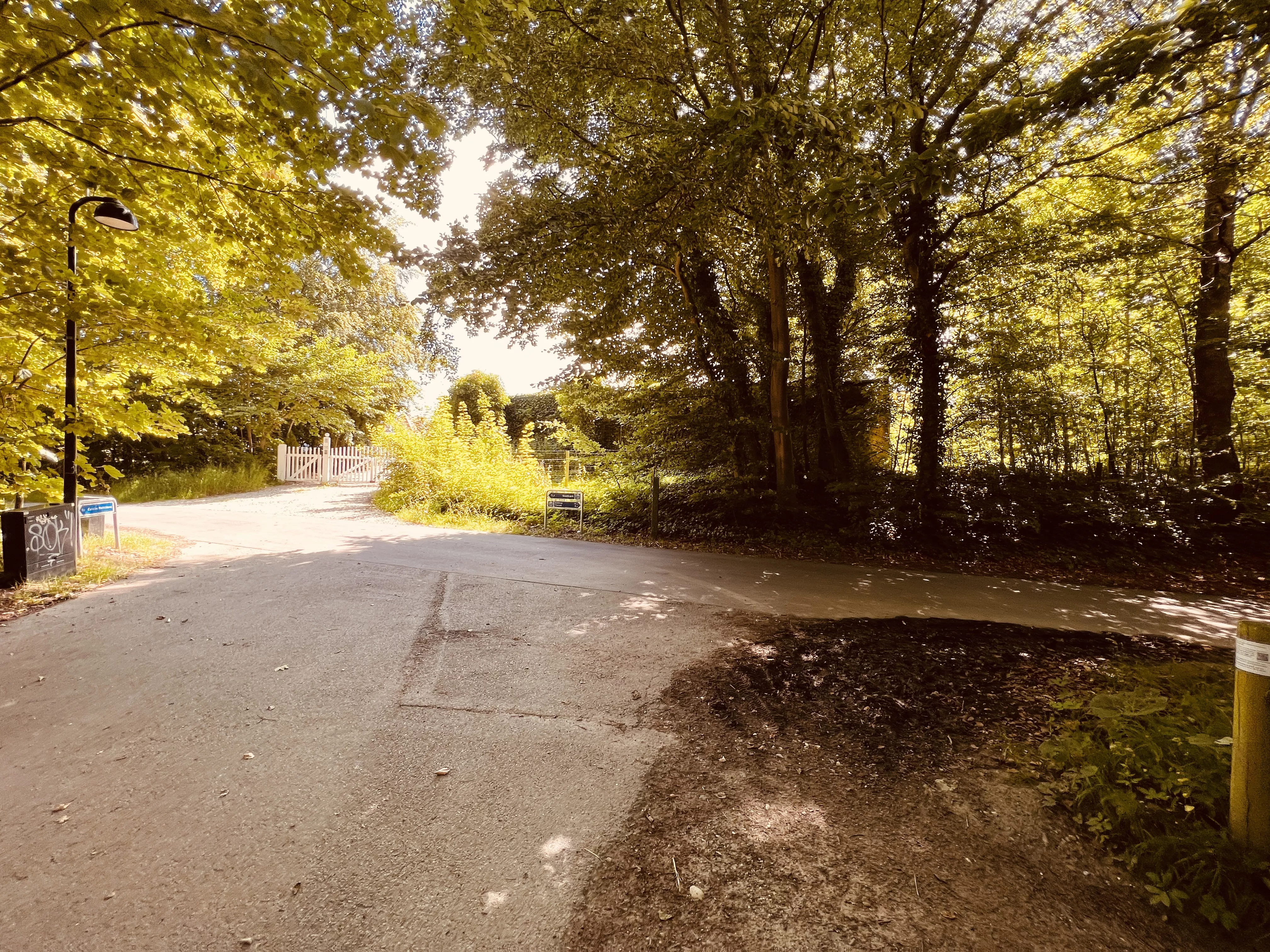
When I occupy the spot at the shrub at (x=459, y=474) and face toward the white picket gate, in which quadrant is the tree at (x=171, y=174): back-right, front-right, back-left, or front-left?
back-left

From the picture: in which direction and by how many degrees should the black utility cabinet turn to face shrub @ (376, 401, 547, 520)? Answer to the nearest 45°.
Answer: approximately 90° to its left

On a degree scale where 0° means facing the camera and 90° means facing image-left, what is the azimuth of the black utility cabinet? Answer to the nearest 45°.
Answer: approximately 315°

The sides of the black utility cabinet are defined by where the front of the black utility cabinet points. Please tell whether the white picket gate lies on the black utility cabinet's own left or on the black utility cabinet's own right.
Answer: on the black utility cabinet's own left

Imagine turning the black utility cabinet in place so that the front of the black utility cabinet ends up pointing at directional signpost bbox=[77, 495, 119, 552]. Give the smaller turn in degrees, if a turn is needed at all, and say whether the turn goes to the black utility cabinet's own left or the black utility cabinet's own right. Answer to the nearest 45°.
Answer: approximately 135° to the black utility cabinet's own left

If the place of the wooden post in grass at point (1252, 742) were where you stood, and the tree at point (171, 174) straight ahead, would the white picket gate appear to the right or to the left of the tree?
right
